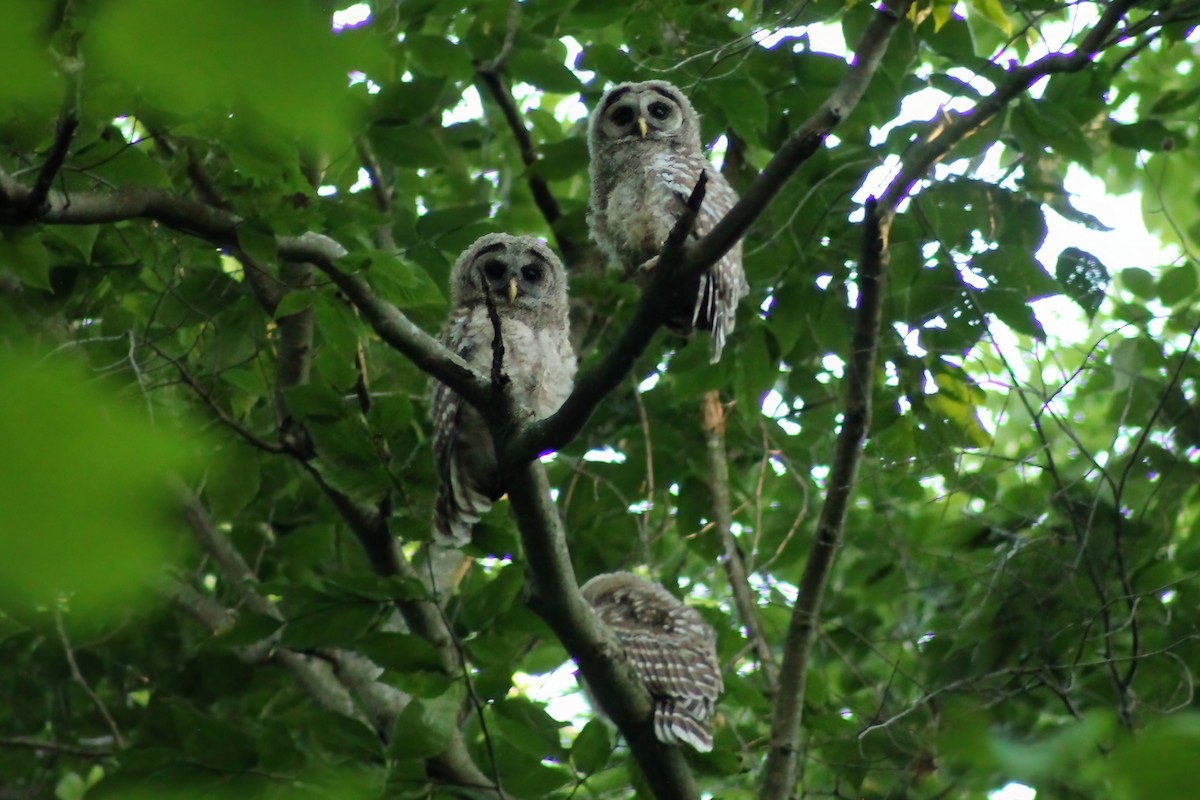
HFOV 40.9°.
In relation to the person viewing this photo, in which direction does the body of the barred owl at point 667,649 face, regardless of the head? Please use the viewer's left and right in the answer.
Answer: facing away from the viewer and to the left of the viewer

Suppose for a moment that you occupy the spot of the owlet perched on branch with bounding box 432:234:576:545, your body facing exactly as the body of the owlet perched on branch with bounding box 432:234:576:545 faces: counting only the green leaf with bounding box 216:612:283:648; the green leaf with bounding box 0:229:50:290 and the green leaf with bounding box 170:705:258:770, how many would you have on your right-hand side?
3

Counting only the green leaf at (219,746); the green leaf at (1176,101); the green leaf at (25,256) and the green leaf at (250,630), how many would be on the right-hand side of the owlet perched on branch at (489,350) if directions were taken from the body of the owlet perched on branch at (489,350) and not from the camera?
3

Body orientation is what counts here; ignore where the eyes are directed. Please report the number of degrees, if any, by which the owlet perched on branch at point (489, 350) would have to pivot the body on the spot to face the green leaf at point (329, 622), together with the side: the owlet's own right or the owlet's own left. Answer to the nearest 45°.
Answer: approximately 90° to the owlet's own right

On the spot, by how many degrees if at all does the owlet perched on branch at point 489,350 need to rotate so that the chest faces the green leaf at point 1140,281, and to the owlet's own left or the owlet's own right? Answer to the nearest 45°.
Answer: approximately 45° to the owlet's own left

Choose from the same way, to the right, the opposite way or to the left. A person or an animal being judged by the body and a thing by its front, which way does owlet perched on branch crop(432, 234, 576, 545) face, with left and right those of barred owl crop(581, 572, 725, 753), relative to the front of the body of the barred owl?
the opposite way

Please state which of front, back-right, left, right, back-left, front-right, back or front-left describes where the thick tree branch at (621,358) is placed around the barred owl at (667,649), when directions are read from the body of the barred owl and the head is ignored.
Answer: back-left
